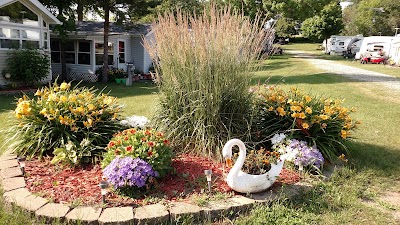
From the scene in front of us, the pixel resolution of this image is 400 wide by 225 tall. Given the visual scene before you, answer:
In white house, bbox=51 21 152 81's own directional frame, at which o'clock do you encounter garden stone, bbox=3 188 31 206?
The garden stone is roughly at 12 o'clock from the white house.

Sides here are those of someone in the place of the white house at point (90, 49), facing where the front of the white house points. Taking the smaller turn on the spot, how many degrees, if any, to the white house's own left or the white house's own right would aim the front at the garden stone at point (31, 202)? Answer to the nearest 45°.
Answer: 0° — it already faces it

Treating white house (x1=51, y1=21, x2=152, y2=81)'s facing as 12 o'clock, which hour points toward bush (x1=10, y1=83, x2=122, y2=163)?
The bush is roughly at 12 o'clock from the white house.

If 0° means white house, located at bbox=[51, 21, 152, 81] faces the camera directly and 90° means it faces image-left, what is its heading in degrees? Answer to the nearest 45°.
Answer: approximately 0°

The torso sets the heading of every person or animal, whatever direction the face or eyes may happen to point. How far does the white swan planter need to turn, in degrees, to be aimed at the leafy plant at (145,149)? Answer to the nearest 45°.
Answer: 0° — it already faces it

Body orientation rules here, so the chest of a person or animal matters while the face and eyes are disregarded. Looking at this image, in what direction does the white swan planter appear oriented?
to the viewer's left

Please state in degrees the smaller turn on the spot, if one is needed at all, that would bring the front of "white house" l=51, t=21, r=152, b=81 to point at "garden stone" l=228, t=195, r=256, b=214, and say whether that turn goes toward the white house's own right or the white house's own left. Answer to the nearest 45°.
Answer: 0° — it already faces it

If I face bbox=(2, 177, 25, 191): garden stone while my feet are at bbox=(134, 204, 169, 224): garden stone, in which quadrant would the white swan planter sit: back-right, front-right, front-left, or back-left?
back-right

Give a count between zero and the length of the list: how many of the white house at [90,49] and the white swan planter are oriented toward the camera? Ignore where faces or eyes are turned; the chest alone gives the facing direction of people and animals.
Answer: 1

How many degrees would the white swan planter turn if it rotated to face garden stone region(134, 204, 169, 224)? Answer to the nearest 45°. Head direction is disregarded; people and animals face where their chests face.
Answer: approximately 45° to its left
